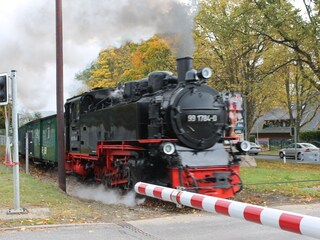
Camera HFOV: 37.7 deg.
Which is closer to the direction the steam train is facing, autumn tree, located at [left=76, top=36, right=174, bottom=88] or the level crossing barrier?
the level crossing barrier

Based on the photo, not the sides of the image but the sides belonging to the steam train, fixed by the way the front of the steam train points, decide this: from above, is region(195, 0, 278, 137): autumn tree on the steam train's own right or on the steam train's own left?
on the steam train's own left

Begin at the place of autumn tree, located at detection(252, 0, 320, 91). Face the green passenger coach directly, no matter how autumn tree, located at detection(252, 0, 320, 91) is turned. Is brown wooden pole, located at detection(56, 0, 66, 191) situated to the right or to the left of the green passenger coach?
left

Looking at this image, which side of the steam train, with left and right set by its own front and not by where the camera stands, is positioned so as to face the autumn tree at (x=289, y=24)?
left

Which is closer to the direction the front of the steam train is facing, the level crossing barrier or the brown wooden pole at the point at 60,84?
the level crossing barrier

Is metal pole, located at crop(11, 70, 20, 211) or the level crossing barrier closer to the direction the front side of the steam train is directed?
the level crossing barrier

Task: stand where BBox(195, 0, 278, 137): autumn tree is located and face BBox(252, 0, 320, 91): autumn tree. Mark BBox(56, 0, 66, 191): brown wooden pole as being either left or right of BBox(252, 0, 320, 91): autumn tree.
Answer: right

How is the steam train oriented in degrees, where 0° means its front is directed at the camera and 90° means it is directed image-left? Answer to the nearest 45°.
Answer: approximately 315°

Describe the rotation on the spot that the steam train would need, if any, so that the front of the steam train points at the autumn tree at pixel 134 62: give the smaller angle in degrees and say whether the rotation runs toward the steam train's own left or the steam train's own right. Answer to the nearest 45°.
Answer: approximately 135° to the steam train's own left

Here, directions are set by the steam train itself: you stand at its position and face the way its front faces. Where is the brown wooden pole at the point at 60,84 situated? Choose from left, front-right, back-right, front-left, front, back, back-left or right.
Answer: back

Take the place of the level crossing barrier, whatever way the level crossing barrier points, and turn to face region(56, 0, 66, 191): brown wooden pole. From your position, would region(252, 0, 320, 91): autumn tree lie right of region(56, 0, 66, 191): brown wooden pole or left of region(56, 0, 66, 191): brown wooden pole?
right

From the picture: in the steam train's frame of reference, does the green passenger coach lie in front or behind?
behind

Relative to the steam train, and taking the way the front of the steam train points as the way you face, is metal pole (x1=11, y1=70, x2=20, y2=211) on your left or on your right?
on your right
